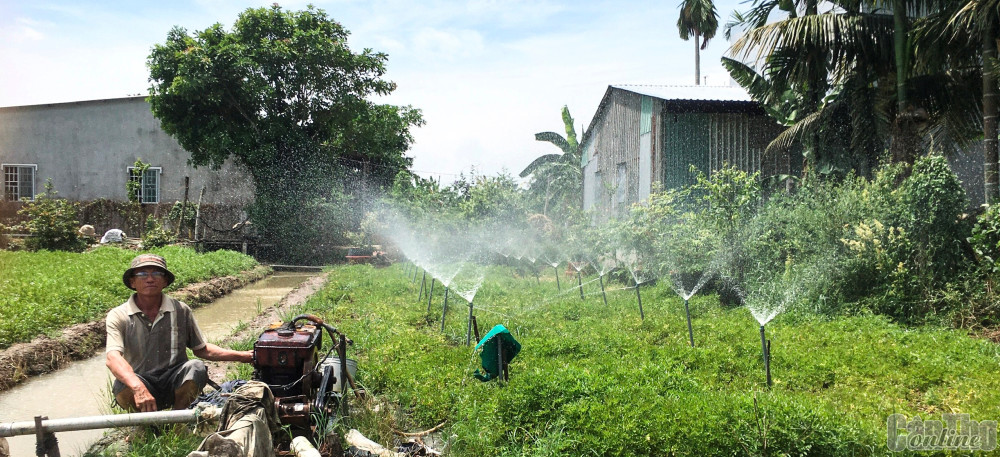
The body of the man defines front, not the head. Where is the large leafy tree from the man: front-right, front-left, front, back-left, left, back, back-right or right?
back

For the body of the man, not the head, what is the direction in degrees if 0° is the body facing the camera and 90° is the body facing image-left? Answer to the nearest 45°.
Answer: approximately 0°

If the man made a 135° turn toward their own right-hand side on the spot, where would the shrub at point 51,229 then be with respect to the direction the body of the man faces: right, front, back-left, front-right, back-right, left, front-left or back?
front-right

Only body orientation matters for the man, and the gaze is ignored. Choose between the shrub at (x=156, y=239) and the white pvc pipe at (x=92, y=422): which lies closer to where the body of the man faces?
the white pvc pipe

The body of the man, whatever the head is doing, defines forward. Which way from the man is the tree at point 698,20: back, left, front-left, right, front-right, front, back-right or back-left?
back-left

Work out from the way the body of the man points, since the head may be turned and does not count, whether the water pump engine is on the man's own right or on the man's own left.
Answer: on the man's own left

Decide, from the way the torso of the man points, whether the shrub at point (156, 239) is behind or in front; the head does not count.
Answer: behind

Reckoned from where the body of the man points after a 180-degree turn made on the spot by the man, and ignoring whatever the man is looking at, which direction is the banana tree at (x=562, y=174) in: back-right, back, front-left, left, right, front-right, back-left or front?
front-right
